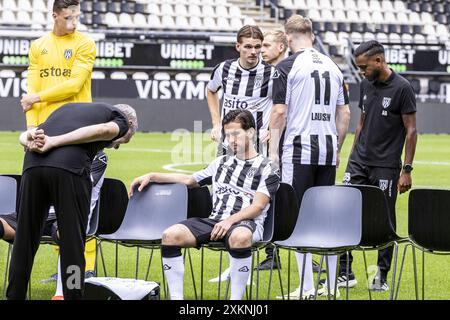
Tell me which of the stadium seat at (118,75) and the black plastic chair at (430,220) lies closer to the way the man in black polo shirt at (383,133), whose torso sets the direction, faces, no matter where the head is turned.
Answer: the black plastic chair

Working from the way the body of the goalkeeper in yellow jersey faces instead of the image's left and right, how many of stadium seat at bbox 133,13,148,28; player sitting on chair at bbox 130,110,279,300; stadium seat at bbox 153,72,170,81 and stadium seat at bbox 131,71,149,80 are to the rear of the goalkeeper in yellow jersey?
3

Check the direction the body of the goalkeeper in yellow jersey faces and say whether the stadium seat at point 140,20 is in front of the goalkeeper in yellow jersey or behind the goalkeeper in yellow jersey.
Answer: behind

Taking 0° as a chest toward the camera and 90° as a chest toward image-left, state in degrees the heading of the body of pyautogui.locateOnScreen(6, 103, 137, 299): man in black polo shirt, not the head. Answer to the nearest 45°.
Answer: approximately 225°

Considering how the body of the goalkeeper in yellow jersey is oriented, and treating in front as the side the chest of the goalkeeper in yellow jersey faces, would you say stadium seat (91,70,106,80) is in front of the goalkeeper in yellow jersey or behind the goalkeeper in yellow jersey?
behind

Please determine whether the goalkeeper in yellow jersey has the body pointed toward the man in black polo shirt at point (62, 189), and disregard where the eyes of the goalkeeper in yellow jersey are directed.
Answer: yes

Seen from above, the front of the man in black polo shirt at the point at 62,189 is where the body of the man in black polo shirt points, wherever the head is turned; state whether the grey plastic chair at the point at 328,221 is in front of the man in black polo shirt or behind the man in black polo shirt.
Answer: in front

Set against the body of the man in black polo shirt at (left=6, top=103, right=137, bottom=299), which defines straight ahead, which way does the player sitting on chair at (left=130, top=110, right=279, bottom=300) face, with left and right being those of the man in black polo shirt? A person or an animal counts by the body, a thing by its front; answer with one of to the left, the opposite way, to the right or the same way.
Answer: the opposite way

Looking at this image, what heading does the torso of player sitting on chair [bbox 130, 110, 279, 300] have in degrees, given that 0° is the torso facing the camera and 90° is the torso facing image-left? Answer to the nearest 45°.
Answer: approximately 45°
